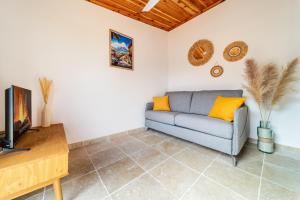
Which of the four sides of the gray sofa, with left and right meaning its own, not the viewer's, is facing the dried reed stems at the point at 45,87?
front

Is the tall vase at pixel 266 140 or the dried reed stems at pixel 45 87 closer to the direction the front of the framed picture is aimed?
the tall vase

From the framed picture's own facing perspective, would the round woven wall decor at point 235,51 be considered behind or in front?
in front

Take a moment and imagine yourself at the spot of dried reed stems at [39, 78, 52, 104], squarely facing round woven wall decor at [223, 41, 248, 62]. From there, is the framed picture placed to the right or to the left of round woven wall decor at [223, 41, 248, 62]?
left

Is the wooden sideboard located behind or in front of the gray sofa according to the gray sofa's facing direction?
in front

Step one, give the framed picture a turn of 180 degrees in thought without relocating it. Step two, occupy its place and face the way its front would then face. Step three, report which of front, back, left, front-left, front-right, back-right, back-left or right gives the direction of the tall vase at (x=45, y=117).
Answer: left

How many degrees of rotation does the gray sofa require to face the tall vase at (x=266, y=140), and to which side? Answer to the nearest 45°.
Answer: approximately 135° to its left

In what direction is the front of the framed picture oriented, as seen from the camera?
facing the viewer and to the right of the viewer

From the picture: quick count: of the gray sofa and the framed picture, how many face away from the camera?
0

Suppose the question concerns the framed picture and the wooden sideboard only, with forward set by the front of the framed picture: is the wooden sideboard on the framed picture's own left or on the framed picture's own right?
on the framed picture's own right

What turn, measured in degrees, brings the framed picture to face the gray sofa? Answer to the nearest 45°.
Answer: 0° — it already faces it

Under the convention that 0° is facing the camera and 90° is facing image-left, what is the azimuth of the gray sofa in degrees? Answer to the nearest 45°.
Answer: approximately 45°
